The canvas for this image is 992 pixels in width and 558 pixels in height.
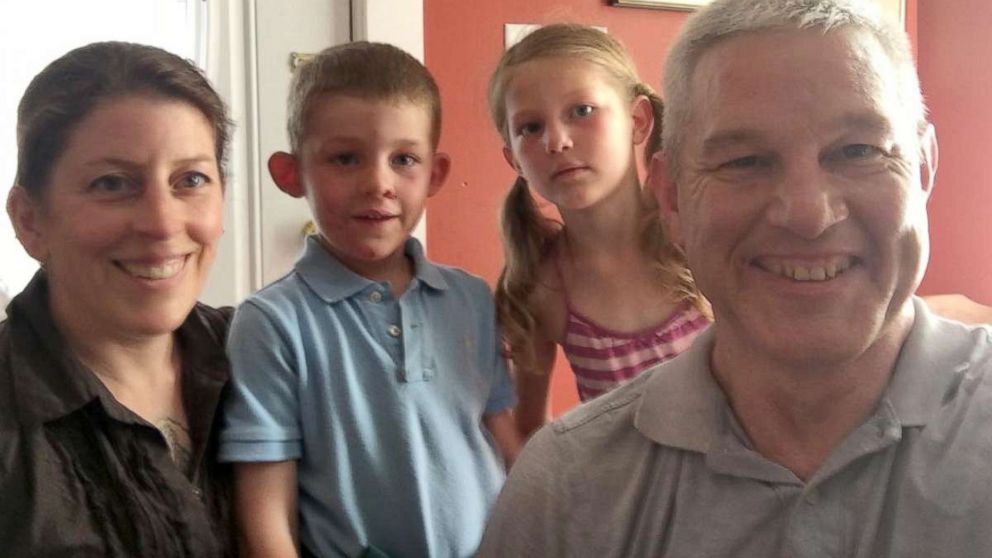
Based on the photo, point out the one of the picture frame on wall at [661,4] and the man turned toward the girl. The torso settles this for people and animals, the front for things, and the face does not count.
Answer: the picture frame on wall

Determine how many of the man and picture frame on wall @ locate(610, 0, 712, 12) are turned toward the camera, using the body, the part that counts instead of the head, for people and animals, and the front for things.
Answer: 2

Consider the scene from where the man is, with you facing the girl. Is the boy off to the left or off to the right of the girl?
left

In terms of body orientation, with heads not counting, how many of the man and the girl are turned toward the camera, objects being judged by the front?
2

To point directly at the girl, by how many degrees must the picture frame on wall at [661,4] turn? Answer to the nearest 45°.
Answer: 0° — it already faces them

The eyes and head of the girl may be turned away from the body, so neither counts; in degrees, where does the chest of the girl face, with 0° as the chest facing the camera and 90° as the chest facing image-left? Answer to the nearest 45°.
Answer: approximately 0°

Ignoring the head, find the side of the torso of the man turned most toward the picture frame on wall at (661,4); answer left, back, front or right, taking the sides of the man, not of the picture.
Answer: back

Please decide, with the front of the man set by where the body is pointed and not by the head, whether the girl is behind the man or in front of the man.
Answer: behind
